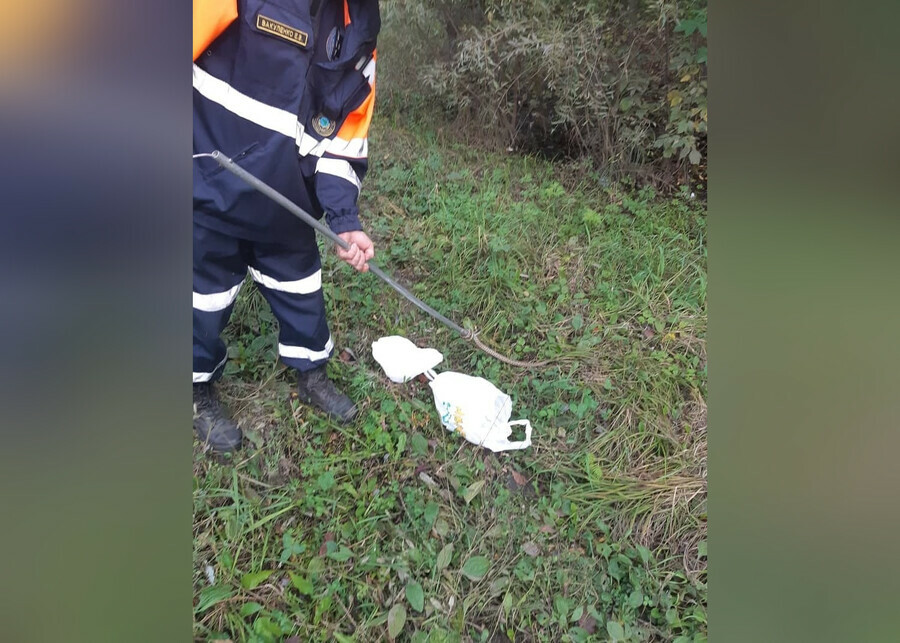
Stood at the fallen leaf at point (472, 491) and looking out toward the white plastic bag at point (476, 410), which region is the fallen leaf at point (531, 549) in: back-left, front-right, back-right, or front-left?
back-right

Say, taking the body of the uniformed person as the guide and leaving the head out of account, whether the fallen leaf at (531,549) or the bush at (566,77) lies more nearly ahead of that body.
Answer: the fallen leaf

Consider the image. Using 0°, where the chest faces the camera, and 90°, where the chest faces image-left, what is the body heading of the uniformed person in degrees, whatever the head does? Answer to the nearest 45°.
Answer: approximately 315°

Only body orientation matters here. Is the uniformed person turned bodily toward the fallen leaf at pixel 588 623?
yes
